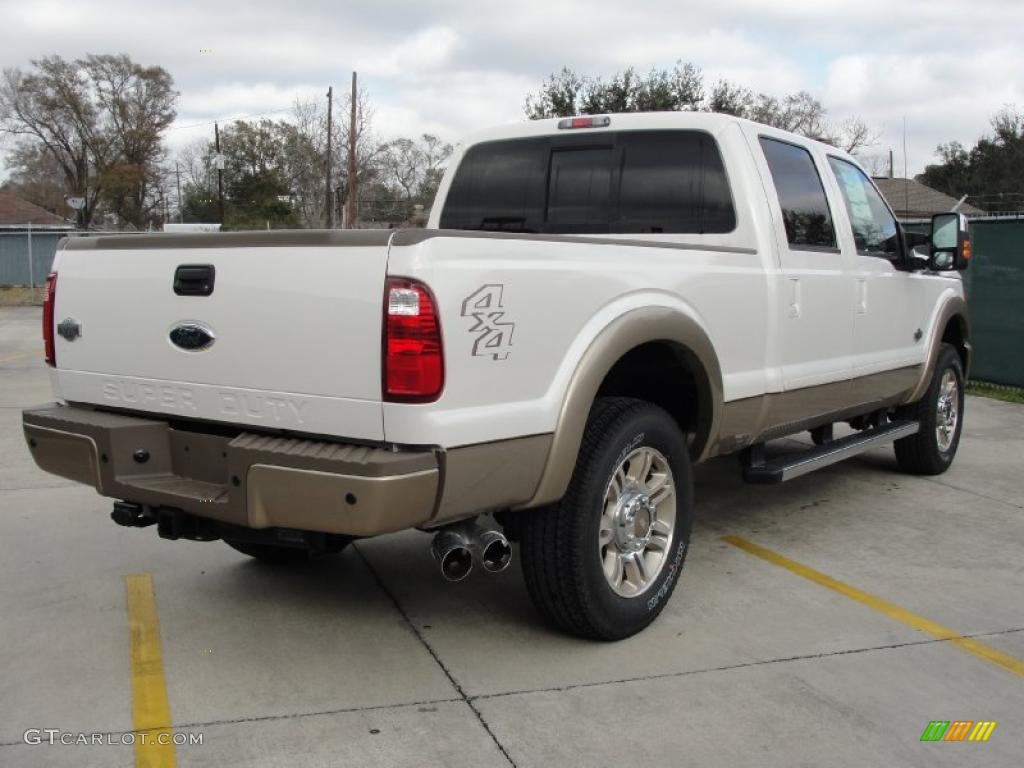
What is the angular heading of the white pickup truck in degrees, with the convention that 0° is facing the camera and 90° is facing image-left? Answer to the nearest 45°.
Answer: approximately 225°

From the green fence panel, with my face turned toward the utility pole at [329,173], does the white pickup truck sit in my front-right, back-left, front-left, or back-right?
back-left

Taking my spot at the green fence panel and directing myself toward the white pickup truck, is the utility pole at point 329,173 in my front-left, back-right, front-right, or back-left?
back-right

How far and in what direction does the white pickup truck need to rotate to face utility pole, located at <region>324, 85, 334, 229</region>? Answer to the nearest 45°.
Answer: approximately 45° to its left

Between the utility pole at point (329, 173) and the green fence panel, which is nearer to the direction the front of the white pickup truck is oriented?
the green fence panel

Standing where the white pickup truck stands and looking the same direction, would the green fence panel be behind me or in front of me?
in front
